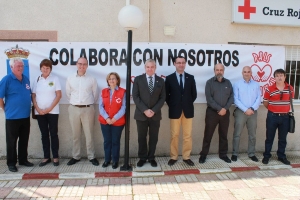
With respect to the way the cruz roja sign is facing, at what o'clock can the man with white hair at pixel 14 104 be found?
The man with white hair is roughly at 2 o'clock from the cruz roja sign.

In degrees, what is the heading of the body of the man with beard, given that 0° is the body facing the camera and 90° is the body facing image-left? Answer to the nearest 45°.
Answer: approximately 0°

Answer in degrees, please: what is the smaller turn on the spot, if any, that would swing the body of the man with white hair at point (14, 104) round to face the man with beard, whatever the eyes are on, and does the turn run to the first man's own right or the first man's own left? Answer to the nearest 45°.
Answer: approximately 45° to the first man's own left

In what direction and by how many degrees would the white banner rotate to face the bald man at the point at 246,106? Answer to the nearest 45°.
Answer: approximately 90° to its left

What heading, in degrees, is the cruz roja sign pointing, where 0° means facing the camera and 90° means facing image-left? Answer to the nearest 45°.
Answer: approximately 0°
